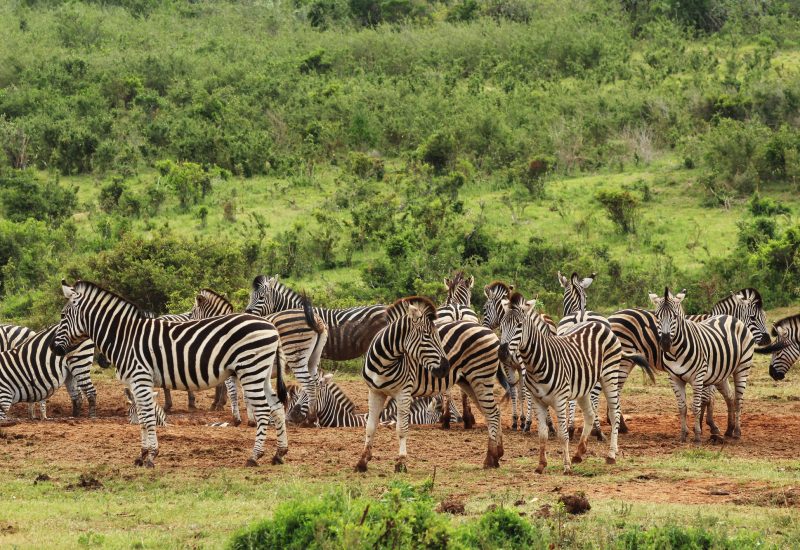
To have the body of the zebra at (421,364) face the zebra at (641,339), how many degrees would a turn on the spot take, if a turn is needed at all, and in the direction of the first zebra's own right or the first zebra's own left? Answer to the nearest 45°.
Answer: approximately 180°

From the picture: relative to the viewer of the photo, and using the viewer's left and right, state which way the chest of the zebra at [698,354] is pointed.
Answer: facing the viewer and to the left of the viewer

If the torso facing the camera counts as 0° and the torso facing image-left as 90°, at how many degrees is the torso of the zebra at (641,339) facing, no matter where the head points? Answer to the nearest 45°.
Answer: approximately 270°

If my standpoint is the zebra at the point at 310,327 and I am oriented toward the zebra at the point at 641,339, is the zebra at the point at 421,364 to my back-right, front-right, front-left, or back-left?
front-right

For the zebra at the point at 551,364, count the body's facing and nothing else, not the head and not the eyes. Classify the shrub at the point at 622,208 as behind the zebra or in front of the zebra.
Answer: behind

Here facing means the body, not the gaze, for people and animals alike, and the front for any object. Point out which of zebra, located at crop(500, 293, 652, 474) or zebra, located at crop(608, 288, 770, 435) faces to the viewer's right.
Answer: zebra, located at crop(608, 288, 770, 435)

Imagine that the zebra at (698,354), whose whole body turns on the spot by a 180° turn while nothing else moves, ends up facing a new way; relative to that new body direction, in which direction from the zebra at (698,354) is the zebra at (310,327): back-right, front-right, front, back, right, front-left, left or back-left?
back-left

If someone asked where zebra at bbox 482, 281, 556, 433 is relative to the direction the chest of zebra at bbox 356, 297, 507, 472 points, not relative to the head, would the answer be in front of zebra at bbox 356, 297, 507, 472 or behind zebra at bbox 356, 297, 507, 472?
behind

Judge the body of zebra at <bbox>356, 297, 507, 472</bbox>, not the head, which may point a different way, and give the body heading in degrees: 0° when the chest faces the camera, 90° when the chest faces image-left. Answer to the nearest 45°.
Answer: approximately 45°

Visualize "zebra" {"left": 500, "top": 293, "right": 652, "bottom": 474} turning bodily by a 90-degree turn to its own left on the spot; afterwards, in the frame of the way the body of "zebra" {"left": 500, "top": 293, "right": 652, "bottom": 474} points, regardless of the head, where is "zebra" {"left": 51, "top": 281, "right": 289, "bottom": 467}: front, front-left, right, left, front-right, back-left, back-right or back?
back-right

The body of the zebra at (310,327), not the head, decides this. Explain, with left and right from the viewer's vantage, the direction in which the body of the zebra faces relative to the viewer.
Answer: facing to the left of the viewer

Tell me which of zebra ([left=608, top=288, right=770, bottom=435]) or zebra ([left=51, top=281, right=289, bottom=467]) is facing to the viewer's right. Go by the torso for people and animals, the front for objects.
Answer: zebra ([left=608, top=288, right=770, bottom=435])
